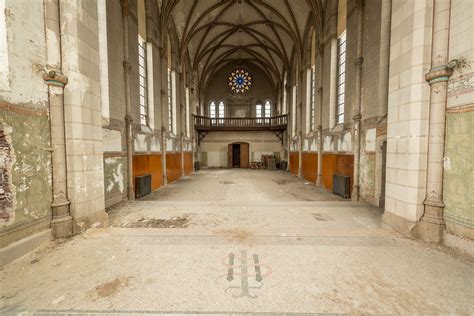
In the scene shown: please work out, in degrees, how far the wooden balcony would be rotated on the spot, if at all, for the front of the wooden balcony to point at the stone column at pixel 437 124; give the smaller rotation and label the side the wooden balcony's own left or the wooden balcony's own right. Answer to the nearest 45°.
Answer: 0° — it already faces it

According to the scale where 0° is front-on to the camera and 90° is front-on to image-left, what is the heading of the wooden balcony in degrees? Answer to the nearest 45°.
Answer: approximately 0°

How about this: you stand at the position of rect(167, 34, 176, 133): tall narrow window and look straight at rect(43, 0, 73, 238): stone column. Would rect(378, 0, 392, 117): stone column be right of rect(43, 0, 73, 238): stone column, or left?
left

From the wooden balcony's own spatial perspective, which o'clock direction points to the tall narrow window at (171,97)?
The tall narrow window is roughly at 1 o'clock from the wooden balcony.

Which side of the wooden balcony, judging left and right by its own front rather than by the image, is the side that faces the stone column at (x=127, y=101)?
front

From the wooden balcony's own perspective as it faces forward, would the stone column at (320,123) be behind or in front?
in front

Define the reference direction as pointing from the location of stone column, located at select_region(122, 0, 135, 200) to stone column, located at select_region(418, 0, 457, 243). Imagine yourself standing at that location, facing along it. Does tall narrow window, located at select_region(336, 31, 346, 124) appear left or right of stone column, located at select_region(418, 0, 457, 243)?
left

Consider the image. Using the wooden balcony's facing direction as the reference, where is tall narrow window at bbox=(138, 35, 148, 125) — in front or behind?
in front

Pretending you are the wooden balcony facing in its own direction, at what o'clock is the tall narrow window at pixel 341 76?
The tall narrow window is roughly at 11 o'clock from the wooden balcony.

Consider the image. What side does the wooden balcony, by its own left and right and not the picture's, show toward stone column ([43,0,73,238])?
front
